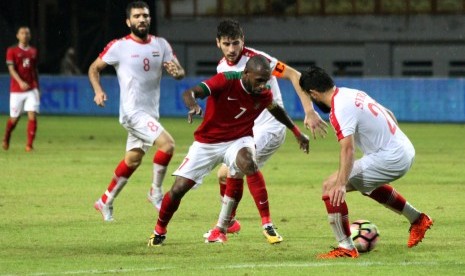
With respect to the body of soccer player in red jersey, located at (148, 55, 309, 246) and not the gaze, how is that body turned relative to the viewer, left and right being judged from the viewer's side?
facing the viewer and to the right of the viewer

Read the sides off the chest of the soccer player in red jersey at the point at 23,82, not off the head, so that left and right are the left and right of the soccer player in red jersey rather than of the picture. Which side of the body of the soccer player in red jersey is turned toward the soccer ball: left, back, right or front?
front

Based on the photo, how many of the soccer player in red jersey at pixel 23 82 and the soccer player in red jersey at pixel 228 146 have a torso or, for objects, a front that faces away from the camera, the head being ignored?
0

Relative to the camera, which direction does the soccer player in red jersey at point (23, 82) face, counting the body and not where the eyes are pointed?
toward the camera

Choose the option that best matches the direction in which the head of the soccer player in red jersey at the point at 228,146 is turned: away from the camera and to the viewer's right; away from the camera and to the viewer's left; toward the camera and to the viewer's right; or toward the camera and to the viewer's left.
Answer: toward the camera and to the viewer's right

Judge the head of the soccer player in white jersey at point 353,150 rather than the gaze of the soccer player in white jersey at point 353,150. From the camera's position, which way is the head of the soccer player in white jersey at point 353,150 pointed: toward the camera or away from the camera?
away from the camera

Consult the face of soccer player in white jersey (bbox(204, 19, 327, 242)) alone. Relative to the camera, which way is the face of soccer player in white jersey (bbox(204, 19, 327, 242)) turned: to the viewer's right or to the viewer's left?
to the viewer's right

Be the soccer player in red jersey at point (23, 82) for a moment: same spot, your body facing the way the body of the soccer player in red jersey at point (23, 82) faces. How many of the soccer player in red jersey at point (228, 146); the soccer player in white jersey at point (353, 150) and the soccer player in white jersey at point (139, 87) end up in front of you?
3

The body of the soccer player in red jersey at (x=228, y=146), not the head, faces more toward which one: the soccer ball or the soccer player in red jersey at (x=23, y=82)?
the soccer ball

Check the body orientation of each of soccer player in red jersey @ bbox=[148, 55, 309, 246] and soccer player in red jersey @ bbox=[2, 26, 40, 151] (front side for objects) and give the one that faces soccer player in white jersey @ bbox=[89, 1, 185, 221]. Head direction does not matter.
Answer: soccer player in red jersey @ bbox=[2, 26, 40, 151]
